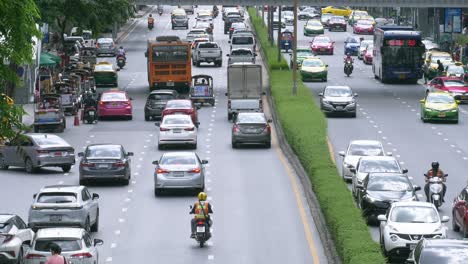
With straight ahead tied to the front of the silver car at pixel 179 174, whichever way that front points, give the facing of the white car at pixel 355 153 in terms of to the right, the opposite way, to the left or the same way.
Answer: the opposite way

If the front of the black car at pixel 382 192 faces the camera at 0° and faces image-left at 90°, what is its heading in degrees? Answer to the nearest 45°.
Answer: approximately 0°

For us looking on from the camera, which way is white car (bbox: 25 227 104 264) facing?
facing away from the viewer

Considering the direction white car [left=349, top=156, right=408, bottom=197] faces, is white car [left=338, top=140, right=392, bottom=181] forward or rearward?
rearward

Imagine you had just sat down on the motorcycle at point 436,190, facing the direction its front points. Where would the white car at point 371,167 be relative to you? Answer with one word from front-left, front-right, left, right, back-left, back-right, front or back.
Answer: back-right

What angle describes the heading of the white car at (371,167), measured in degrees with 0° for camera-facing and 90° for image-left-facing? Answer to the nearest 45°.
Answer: approximately 0°

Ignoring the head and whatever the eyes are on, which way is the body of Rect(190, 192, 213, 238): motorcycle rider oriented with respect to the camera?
away from the camera

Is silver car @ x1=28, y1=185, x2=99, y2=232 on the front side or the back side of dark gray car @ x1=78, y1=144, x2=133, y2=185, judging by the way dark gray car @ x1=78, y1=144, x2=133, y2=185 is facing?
on the back side

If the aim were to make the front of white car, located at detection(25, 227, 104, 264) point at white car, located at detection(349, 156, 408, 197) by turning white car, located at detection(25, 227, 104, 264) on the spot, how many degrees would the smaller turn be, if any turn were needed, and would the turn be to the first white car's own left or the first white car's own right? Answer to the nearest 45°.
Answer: approximately 45° to the first white car's own right

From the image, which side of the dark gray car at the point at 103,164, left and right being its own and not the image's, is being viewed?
back

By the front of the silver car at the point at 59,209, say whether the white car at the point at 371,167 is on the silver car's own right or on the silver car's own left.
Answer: on the silver car's own right
